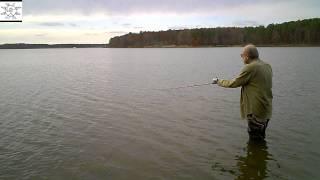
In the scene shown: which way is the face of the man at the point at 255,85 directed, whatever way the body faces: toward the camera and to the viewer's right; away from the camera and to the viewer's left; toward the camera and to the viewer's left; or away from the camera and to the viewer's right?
away from the camera and to the viewer's left

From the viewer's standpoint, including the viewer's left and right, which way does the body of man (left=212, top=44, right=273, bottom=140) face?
facing away from the viewer and to the left of the viewer
